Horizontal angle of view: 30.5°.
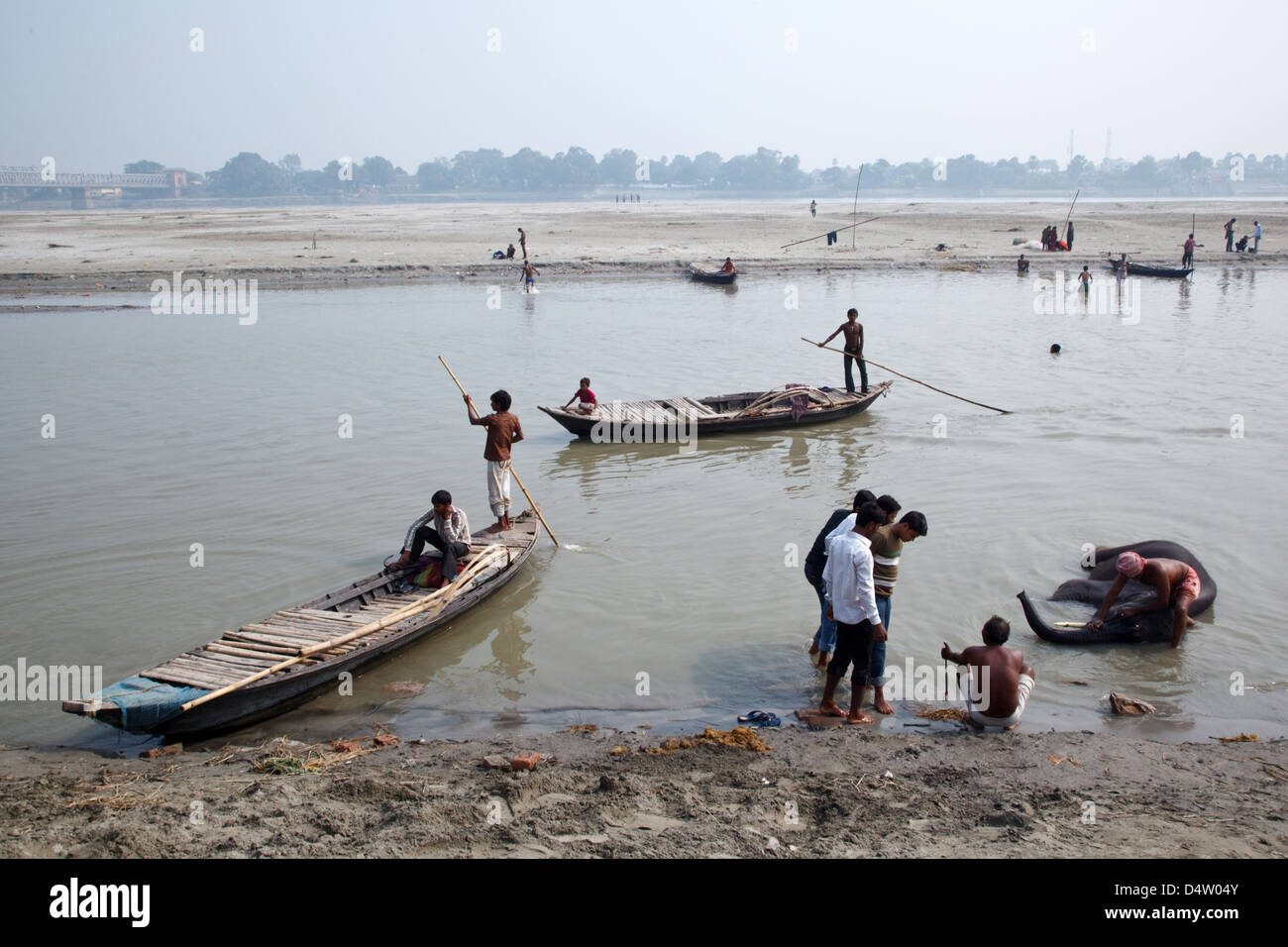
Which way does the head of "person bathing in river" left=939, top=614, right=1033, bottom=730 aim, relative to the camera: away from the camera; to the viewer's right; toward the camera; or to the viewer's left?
away from the camera

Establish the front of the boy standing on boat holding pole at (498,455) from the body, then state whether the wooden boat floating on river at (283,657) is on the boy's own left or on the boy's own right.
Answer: on the boy's own left

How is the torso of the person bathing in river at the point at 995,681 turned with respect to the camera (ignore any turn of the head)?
away from the camera

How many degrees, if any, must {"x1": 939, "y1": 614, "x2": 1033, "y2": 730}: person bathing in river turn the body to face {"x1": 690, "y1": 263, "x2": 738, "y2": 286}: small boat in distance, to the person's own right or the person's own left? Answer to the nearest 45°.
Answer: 0° — they already face it
